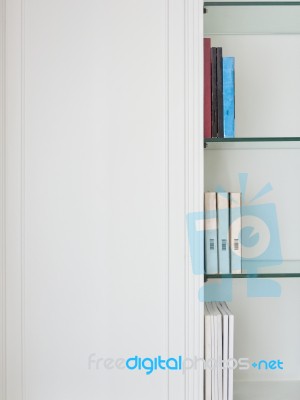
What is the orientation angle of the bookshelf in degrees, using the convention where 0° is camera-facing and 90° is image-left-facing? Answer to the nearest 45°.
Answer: approximately 0°
